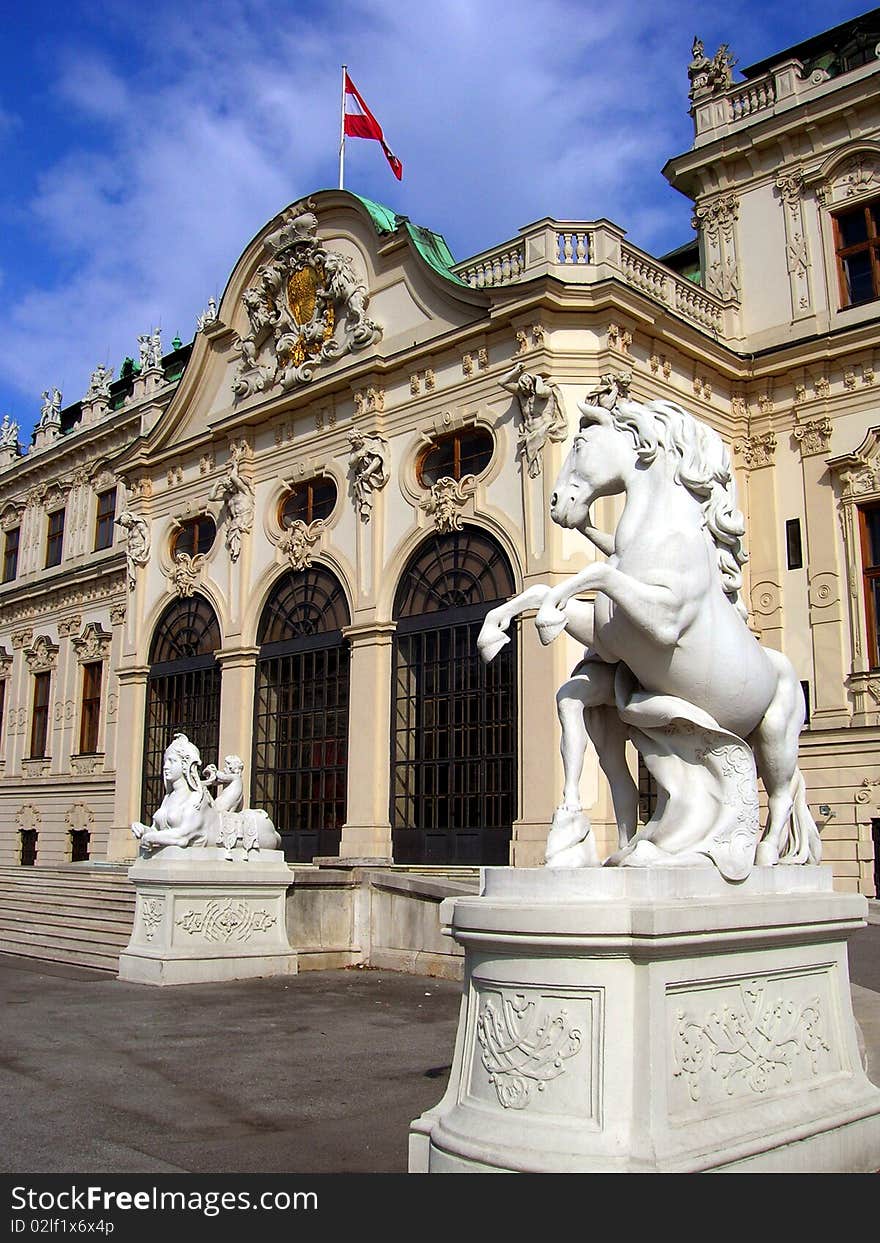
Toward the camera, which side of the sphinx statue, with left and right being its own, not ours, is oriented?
left

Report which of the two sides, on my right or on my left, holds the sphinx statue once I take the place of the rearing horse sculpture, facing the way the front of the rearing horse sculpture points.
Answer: on my right

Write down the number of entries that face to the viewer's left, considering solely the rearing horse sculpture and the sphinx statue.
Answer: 2

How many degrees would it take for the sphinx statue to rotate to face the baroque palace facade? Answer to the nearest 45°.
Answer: approximately 135° to its right

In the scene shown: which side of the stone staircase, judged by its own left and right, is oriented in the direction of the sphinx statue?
left

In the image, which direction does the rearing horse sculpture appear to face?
to the viewer's left

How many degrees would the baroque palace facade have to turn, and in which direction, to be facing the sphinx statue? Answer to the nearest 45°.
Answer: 0° — it already faces it

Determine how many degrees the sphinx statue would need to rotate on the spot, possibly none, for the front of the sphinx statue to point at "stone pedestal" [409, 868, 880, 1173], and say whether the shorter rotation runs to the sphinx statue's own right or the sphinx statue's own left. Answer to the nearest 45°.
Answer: approximately 90° to the sphinx statue's own left

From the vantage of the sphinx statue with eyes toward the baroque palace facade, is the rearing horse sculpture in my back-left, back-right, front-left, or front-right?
back-right
